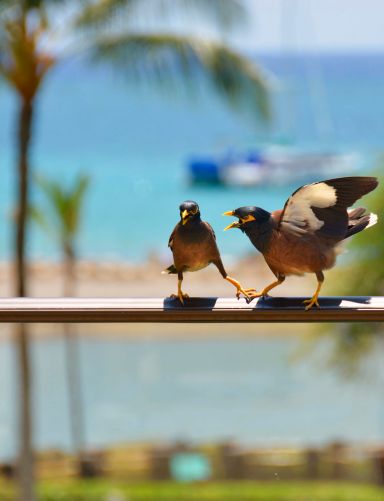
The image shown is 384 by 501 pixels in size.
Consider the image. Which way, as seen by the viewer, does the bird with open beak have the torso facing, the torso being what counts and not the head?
to the viewer's left

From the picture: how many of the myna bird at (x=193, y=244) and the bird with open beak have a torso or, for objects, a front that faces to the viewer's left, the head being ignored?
1

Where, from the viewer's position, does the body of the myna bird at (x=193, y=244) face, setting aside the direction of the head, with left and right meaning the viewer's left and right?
facing the viewer
